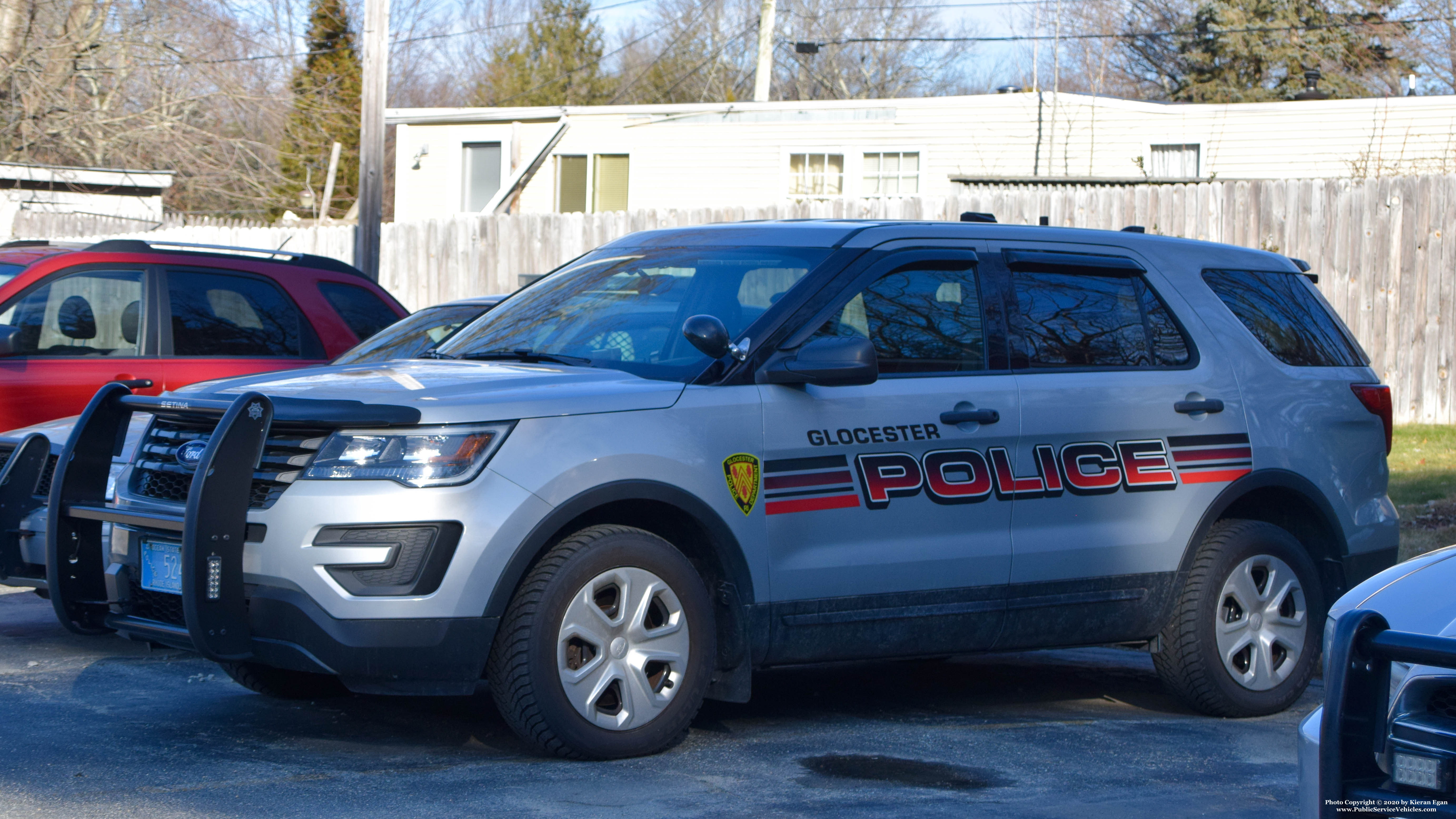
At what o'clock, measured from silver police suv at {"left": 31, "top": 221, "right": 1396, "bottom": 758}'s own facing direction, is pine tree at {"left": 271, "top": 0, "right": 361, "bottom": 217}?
The pine tree is roughly at 4 o'clock from the silver police suv.

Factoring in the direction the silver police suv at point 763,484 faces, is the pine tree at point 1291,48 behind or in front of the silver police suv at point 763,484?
behind

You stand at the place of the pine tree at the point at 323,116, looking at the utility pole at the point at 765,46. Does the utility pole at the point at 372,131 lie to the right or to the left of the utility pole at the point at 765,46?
right

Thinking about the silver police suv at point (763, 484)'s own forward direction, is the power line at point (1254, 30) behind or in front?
behind

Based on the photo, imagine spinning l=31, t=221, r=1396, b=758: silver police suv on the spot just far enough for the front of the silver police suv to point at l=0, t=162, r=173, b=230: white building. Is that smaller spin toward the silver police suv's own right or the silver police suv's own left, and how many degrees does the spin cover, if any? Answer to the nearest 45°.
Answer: approximately 90° to the silver police suv's own right

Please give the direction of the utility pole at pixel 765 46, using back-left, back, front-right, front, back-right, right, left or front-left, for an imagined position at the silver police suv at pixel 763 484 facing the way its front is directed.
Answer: back-right

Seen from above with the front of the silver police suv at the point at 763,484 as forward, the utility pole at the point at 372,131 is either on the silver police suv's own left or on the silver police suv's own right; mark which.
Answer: on the silver police suv's own right

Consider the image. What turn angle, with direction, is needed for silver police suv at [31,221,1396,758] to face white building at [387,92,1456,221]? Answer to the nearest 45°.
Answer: approximately 135° to its right

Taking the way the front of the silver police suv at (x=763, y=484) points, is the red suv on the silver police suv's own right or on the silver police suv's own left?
on the silver police suv's own right

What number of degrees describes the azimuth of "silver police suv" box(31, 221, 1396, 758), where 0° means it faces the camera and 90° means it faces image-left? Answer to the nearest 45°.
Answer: approximately 45°
